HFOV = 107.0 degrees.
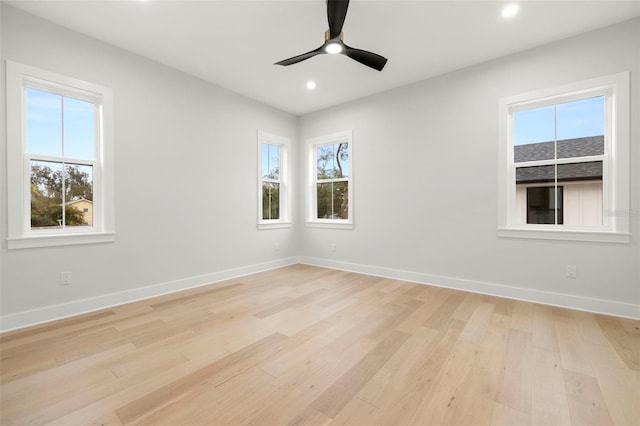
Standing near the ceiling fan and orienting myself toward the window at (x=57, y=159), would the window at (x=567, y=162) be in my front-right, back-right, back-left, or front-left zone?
back-right

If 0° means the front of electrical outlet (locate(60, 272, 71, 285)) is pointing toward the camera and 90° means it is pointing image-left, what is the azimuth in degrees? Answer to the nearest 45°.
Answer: approximately 0°

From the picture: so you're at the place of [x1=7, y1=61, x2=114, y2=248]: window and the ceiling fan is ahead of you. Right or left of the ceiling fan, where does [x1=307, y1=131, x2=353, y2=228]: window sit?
left

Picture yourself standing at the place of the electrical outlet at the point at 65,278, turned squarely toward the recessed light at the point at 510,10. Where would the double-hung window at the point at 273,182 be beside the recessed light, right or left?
left

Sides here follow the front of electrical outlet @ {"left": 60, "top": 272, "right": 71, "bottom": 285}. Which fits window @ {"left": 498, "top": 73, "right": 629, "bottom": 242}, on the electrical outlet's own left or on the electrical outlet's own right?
on the electrical outlet's own left

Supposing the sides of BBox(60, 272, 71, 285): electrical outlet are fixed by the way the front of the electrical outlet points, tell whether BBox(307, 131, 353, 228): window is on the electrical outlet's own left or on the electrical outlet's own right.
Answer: on the electrical outlet's own left

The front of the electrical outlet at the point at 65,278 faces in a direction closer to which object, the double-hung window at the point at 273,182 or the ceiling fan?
the ceiling fan
